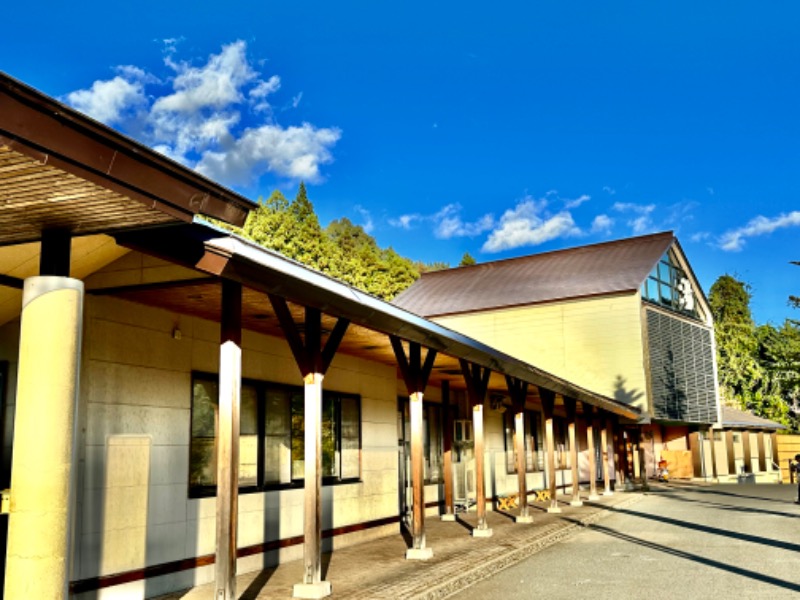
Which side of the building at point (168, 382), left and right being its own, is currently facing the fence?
left

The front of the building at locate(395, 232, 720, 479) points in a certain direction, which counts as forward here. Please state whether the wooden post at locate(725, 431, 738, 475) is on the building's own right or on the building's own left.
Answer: on the building's own left

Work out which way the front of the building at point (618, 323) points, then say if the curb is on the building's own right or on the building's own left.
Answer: on the building's own right

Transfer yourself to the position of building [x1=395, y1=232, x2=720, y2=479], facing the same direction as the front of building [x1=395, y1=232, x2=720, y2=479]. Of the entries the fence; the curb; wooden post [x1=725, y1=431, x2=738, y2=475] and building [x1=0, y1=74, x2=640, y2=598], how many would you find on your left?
2

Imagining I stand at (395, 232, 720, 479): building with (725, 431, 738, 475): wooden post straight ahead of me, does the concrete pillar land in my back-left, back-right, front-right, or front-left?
back-right

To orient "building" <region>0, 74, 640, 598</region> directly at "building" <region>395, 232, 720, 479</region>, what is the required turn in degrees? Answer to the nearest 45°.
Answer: approximately 90° to its left

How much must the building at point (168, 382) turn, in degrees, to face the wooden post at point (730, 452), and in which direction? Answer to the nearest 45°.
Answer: approximately 90° to its left

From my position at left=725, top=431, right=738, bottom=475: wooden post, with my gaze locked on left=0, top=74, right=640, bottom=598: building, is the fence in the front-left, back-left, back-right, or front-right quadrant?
back-left
